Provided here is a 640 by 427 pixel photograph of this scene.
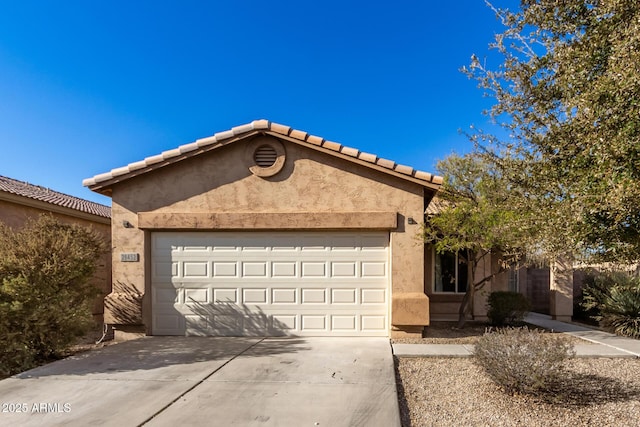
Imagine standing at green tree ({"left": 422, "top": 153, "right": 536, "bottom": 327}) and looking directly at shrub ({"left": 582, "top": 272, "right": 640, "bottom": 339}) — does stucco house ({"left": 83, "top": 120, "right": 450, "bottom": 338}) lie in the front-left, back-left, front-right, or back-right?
back-left

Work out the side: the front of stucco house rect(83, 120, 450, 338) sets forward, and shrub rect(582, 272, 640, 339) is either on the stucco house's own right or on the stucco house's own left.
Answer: on the stucco house's own left

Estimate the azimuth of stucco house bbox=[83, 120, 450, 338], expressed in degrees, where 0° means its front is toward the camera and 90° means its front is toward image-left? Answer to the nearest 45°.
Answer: approximately 0°

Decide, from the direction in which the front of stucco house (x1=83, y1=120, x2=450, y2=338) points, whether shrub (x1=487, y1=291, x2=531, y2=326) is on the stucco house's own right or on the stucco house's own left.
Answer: on the stucco house's own left

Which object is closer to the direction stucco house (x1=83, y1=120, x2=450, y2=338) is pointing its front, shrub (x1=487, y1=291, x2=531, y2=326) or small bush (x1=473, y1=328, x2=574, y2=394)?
the small bush

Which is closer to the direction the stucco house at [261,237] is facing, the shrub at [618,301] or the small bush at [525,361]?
the small bush
